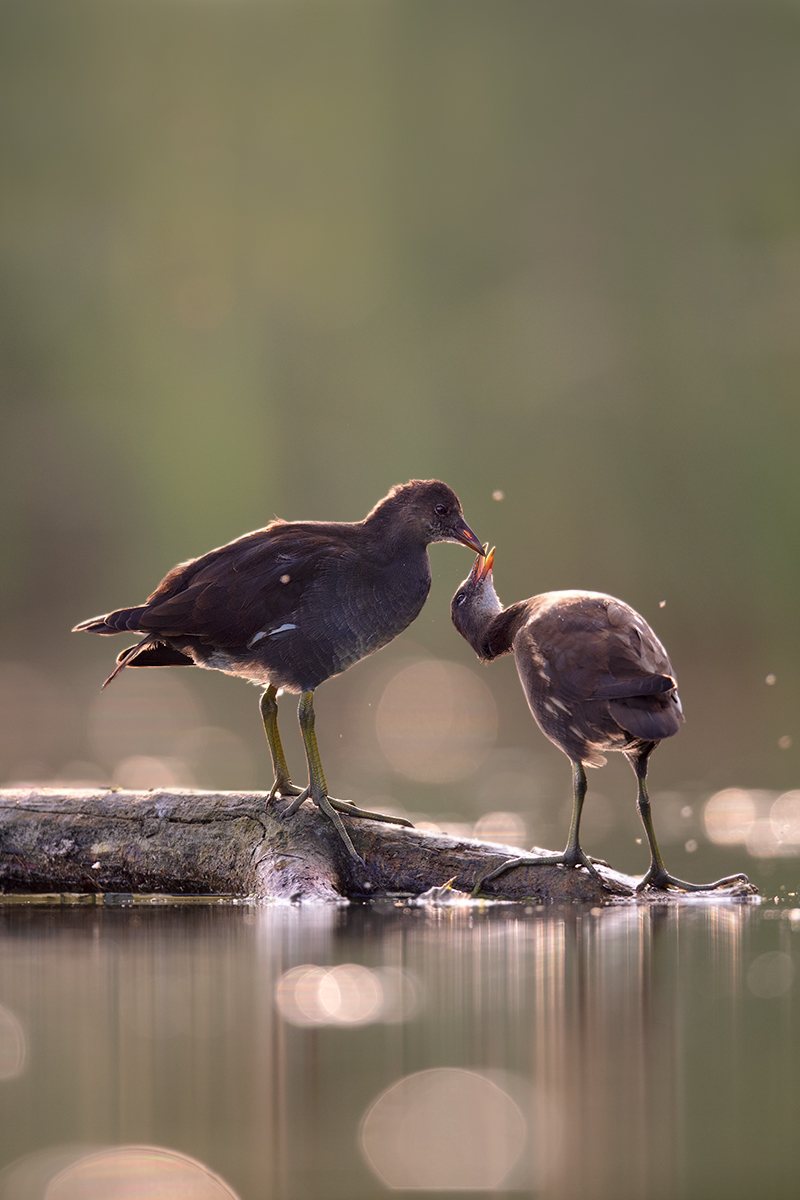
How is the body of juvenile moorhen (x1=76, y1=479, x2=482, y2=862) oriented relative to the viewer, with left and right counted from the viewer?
facing to the right of the viewer

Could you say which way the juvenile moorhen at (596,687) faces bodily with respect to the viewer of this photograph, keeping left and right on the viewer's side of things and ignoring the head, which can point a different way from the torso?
facing away from the viewer and to the left of the viewer
